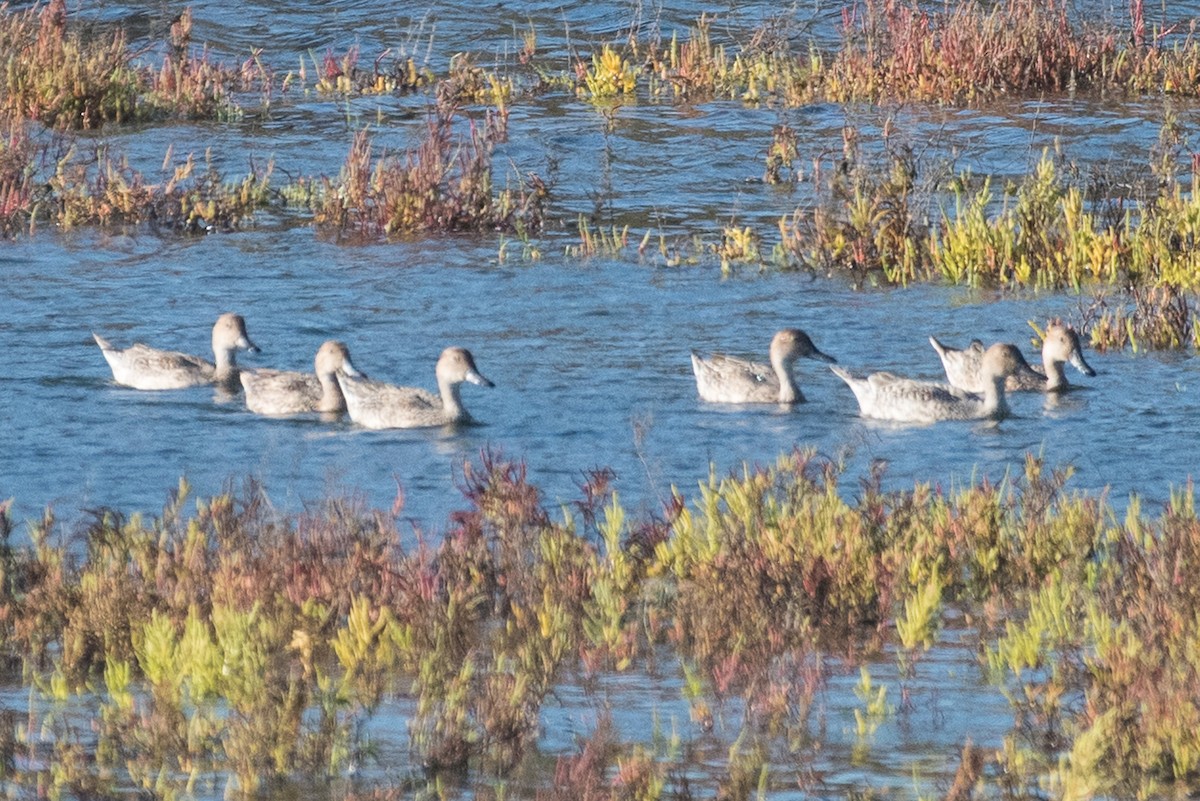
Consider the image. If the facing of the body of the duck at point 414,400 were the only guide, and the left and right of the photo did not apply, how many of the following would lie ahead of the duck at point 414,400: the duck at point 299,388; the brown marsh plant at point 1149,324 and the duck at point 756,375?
2

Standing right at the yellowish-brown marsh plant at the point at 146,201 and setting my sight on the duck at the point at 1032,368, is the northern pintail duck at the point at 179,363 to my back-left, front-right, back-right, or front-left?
front-right

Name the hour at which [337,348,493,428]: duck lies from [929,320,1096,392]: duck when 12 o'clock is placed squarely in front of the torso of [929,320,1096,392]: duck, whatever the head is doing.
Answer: [337,348,493,428]: duck is roughly at 5 o'clock from [929,320,1096,392]: duck.

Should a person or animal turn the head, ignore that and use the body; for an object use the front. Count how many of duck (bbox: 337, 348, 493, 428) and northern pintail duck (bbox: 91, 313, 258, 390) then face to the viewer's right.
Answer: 2

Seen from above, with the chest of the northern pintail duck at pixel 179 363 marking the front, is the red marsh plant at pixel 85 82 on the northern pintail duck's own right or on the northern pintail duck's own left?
on the northern pintail duck's own left

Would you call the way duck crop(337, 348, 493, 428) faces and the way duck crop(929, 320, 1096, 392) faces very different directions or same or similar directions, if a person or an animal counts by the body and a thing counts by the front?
same or similar directions

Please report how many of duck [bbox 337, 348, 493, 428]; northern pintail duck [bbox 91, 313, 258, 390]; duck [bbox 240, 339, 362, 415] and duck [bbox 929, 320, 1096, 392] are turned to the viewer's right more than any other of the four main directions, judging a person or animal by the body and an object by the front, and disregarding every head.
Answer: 4

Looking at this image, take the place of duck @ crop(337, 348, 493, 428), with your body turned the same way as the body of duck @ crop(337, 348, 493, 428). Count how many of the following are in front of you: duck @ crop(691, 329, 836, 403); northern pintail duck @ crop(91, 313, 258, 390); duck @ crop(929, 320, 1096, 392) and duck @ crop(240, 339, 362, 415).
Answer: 2

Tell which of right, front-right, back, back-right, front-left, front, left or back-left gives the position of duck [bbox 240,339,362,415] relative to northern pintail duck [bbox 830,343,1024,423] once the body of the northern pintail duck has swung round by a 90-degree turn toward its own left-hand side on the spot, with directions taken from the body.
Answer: left

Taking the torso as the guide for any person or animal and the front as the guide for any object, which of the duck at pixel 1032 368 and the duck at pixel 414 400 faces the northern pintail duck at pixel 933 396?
the duck at pixel 414 400

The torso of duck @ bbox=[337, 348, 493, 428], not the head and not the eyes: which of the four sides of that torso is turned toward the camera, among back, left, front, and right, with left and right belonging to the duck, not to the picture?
right

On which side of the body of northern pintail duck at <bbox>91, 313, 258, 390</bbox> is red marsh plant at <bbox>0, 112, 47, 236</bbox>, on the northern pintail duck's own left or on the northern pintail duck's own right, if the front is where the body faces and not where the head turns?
on the northern pintail duck's own left

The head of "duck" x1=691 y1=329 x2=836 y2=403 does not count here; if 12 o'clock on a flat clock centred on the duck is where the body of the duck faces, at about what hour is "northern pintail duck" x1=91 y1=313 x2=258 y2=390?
The northern pintail duck is roughly at 6 o'clock from the duck.

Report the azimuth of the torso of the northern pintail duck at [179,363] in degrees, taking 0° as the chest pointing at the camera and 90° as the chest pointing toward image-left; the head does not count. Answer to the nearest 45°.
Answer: approximately 270°

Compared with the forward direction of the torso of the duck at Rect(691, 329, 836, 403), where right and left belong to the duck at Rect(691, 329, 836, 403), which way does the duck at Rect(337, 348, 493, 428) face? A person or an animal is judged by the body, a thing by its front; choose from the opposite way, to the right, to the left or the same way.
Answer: the same way

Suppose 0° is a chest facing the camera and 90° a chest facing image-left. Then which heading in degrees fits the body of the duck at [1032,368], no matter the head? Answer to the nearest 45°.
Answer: approximately 270°

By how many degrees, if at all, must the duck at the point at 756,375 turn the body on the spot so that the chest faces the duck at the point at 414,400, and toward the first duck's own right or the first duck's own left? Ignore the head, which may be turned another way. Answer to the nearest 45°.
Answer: approximately 180°

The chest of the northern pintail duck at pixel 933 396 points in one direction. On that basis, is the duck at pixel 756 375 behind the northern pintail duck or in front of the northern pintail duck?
behind

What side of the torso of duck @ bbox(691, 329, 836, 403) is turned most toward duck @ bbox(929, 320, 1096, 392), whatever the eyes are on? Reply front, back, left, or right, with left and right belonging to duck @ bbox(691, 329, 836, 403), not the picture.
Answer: front

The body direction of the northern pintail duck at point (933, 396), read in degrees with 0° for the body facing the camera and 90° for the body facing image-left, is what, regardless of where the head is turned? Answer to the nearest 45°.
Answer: approximately 270°

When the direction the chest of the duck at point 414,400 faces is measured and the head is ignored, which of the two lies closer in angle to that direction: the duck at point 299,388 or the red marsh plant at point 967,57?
the red marsh plant
